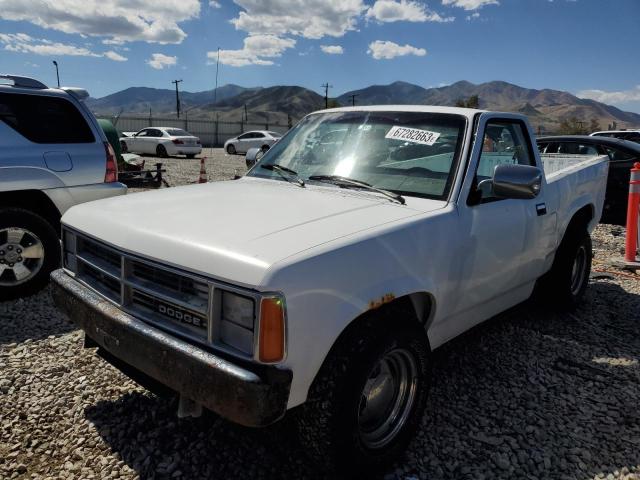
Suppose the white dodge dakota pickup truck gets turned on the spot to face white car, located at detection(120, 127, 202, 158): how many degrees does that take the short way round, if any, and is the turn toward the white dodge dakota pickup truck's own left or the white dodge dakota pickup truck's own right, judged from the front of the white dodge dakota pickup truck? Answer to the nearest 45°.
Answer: approximately 135° to the white dodge dakota pickup truck's own right

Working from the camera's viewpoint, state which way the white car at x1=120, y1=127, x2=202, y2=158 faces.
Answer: facing away from the viewer and to the left of the viewer

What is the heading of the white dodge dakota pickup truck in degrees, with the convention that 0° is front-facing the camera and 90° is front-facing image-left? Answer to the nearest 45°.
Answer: approximately 45°

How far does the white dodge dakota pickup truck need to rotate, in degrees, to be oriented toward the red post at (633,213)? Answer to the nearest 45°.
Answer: approximately 180°

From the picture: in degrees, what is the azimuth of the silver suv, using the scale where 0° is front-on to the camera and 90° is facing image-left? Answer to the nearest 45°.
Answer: approximately 90°

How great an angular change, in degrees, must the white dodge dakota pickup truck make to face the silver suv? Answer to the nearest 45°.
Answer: approximately 90° to its right

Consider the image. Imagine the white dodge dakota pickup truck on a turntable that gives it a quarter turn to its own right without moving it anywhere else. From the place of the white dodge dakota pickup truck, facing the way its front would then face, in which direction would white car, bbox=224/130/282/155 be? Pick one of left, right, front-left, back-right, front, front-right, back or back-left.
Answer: front-right

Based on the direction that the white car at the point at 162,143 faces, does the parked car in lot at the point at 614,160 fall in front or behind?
behind
